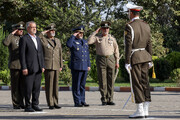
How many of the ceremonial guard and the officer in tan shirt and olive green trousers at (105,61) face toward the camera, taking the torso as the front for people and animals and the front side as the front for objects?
1

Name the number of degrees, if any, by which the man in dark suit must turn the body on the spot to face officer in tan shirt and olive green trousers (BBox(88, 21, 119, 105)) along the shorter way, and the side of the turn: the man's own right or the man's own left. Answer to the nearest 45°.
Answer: approximately 90° to the man's own left

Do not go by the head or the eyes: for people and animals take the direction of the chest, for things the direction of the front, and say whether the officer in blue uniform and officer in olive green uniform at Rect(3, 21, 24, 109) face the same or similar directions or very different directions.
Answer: same or similar directions

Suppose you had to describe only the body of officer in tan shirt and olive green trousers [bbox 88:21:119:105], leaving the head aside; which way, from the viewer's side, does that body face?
toward the camera

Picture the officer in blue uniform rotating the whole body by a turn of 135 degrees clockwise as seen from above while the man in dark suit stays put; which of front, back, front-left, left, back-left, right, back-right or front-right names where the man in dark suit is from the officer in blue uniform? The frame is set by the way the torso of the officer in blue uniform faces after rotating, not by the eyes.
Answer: front-left

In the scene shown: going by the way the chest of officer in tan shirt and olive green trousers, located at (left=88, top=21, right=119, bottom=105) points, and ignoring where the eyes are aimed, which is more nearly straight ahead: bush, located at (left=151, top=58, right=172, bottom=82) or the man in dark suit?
the man in dark suit

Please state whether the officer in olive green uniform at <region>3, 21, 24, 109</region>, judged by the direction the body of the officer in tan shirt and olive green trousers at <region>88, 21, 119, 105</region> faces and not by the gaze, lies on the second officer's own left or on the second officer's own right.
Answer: on the second officer's own right

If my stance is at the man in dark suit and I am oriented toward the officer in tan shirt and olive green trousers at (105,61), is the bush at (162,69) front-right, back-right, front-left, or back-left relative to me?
front-left

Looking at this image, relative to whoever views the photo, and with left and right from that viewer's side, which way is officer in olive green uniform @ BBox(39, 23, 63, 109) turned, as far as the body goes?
facing the viewer and to the right of the viewer

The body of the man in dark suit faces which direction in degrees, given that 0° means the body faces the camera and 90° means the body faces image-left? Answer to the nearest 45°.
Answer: approximately 315°

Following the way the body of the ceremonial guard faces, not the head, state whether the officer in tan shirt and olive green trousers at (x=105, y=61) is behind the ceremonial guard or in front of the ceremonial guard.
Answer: in front

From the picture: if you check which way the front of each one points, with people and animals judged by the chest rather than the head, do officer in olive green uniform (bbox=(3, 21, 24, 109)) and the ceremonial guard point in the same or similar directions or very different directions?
very different directions

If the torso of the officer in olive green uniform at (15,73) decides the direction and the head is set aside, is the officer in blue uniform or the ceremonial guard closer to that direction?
the ceremonial guard

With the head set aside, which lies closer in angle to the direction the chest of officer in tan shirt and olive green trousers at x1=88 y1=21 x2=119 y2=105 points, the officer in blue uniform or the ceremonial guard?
the ceremonial guard
